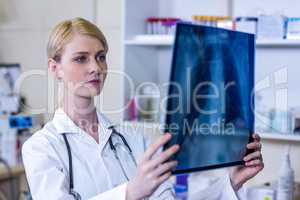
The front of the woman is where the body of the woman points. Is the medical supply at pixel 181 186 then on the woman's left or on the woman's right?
on the woman's left

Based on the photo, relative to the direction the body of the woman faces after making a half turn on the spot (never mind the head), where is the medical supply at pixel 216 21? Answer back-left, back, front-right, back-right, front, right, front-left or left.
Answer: right

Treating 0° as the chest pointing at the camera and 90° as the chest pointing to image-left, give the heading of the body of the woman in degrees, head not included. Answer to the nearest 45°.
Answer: approximately 315°

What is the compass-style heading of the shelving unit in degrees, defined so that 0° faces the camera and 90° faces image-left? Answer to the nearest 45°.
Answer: approximately 0°

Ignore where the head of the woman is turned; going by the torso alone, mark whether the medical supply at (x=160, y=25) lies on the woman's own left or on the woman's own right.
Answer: on the woman's own left
